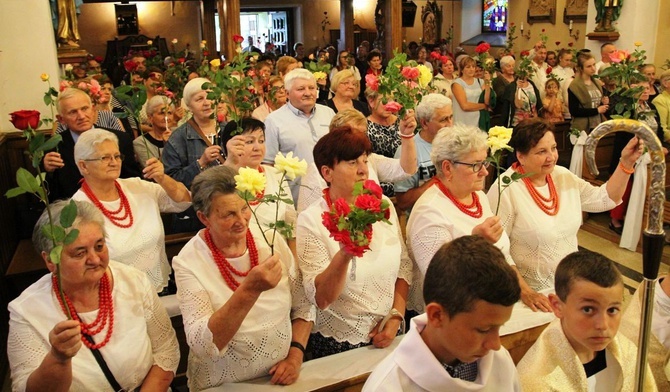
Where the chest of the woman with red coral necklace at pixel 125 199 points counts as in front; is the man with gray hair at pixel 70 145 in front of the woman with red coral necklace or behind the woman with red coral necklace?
behind

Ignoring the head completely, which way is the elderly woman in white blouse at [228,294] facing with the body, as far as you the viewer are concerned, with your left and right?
facing the viewer and to the right of the viewer

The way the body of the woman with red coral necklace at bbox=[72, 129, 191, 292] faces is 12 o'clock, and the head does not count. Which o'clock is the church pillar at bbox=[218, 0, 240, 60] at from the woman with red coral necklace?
The church pillar is roughly at 8 o'clock from the woman with red coral necklace.

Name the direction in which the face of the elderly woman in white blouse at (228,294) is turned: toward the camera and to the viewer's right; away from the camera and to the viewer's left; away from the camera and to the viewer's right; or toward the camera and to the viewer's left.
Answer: toward the camera and to the viewer's right

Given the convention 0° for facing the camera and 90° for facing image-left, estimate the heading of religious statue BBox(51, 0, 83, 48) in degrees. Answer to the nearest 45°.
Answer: approximately 315°

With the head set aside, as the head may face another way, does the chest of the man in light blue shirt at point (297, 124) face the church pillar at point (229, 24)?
no

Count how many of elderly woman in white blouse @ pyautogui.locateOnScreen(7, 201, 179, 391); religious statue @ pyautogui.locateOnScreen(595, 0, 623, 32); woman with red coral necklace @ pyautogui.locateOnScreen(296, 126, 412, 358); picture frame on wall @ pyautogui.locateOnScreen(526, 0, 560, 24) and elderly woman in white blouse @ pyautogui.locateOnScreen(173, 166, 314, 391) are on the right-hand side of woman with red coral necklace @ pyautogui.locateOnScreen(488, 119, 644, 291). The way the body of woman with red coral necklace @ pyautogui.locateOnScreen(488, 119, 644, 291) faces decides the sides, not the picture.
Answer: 3

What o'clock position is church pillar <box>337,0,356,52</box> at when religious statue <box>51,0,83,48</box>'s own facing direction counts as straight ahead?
The church pillar is roughly at 9 o'clock from the religious statue.

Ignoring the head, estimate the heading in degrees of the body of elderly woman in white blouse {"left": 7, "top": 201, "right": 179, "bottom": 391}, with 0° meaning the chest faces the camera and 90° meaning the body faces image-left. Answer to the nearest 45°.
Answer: approximately 315°

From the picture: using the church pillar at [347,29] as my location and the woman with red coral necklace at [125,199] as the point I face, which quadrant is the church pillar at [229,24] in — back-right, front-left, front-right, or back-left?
front-right

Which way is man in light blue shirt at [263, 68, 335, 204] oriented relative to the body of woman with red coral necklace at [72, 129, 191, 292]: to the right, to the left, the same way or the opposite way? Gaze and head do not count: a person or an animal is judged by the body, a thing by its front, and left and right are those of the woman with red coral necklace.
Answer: the same way

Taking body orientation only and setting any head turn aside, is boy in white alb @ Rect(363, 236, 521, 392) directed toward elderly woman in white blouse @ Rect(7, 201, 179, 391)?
no

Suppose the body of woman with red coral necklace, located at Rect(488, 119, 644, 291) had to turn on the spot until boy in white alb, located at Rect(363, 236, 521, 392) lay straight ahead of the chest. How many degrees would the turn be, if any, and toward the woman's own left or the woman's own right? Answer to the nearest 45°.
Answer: approximately 45° to the woman's own right

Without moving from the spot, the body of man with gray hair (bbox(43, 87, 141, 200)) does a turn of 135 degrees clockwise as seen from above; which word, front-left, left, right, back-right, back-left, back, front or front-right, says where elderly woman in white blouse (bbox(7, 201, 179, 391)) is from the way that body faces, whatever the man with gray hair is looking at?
left

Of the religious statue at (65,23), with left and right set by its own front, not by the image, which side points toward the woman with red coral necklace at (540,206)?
front

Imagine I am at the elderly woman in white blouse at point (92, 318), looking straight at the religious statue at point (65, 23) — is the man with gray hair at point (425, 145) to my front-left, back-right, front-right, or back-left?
front-right
